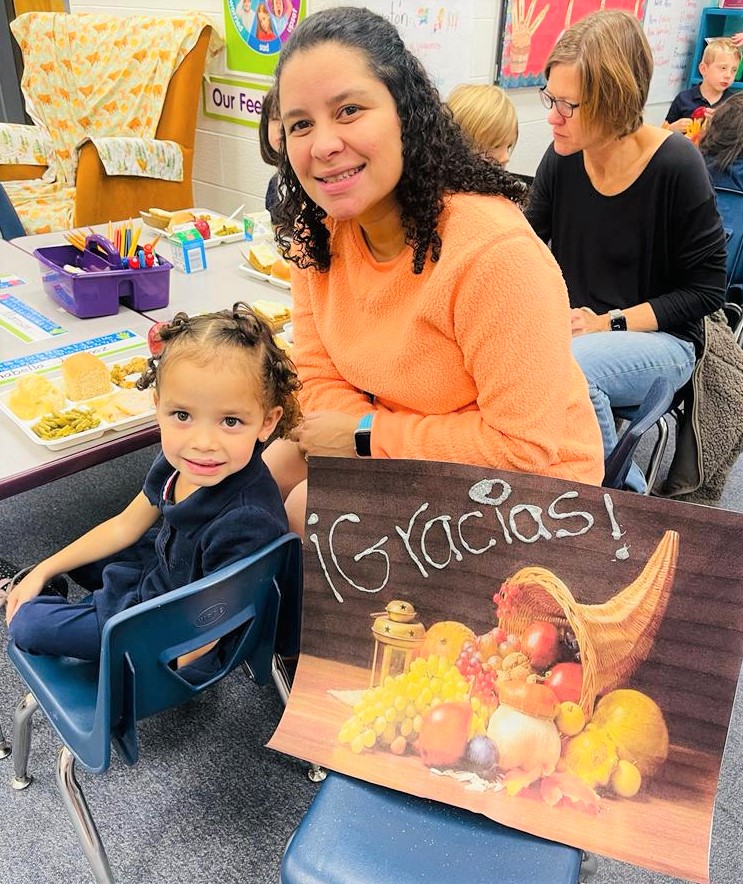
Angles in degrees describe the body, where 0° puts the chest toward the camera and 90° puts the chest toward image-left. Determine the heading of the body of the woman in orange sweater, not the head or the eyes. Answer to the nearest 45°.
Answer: approximately 45°

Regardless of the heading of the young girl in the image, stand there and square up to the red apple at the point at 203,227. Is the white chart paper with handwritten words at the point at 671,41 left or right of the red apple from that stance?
right

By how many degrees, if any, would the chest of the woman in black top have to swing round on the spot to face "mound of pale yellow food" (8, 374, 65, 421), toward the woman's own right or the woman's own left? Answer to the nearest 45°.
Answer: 0° — they already face it

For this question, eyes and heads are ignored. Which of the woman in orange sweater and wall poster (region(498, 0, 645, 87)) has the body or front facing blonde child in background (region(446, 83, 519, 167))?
the wall poster

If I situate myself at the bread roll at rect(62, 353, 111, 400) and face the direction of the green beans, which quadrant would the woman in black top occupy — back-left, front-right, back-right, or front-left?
back-left
